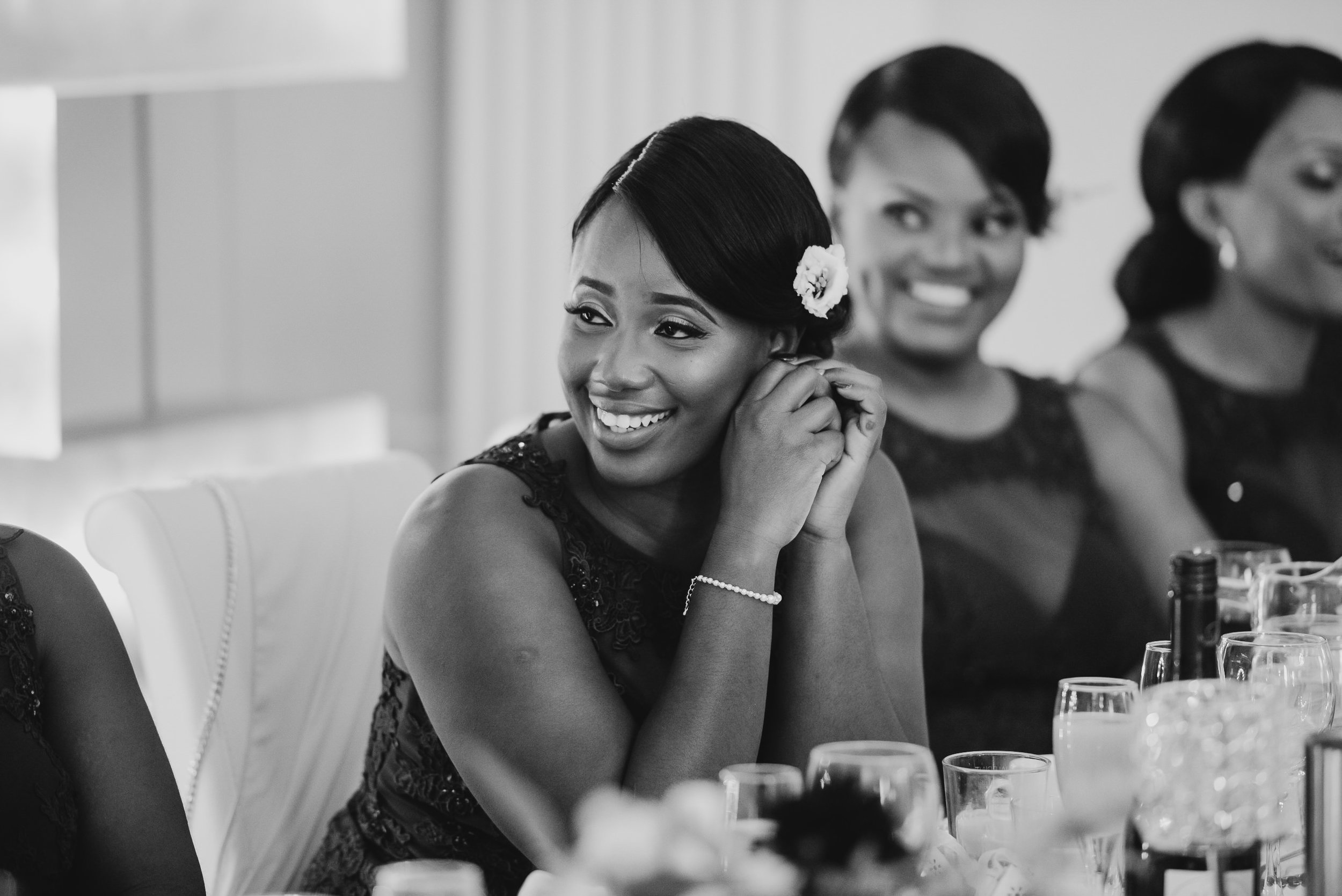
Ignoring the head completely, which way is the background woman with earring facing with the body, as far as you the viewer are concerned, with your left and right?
facing the viewer and to the right of the viewer

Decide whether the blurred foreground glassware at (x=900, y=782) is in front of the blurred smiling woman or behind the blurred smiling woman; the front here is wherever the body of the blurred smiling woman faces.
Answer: in front

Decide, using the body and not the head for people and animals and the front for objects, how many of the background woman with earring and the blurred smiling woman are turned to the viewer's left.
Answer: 0

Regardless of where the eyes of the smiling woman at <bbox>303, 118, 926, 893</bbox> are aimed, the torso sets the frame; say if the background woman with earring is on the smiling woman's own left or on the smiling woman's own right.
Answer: on the smiling woman's own left

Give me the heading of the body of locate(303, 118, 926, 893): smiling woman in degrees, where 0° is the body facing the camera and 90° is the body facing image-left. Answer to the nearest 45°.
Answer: approximately 315°

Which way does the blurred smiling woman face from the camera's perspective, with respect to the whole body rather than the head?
toward the camera

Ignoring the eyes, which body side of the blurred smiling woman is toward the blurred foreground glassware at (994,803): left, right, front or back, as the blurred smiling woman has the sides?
front

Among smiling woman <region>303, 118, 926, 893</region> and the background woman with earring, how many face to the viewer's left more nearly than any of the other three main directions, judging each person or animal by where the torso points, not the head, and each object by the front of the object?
0

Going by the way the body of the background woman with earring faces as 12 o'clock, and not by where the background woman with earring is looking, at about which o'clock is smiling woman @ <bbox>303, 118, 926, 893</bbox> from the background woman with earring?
The smiling woman is roughly at 2 o'clock from the background woman with earring.
